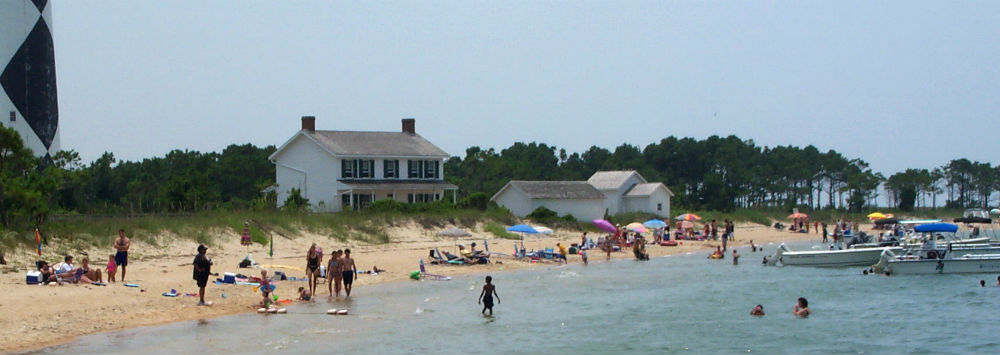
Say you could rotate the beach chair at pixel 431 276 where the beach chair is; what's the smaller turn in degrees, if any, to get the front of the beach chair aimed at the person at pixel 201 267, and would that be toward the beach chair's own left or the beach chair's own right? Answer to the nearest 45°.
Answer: approximately 135° to the beach chair's own right

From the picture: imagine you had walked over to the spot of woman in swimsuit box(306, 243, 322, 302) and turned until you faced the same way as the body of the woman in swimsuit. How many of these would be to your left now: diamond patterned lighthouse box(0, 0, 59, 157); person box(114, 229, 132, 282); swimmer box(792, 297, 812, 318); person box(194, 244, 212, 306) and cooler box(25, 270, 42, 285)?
1

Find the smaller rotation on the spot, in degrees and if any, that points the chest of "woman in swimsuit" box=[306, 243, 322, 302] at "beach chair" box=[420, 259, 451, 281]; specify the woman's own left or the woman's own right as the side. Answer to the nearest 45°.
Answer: approximately 135° to the woman's own left

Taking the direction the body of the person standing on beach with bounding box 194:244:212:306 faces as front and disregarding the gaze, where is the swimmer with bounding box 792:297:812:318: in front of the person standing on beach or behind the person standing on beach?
in front

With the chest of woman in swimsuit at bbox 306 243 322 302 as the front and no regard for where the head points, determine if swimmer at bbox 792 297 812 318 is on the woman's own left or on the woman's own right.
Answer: on the woman's own left

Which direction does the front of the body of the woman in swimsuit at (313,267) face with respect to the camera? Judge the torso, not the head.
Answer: toward the camera
